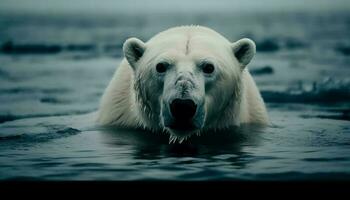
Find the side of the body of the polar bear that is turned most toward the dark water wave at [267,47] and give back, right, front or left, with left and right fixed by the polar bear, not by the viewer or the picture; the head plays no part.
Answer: back

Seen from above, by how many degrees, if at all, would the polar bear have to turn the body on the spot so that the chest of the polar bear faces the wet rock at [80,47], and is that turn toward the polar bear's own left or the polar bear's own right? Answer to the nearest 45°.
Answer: approximately 180°

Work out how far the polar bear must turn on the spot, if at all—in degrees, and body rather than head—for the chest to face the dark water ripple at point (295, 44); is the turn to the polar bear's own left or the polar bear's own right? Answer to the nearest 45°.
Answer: approximately 180°

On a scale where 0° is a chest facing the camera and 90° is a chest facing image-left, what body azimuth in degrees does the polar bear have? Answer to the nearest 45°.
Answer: approximately 0°

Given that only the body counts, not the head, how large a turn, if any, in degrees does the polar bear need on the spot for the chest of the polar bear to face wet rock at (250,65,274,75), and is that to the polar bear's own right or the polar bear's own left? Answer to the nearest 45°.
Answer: approximately 180°
